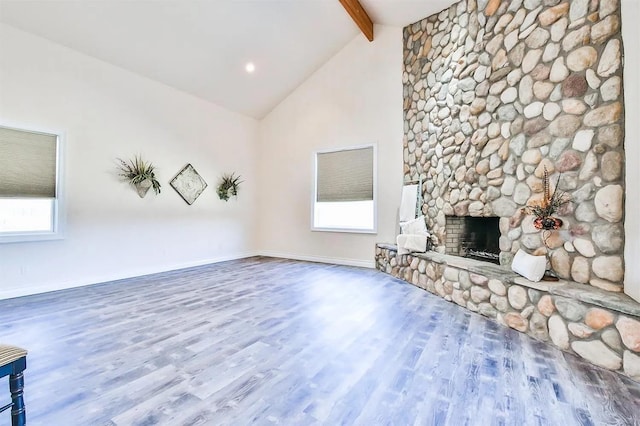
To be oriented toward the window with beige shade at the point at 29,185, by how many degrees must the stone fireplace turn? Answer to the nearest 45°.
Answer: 0° — it already faces it

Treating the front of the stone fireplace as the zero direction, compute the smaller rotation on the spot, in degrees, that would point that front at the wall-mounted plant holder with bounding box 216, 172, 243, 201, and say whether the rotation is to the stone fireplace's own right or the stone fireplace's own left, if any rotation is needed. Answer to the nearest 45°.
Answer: approximately 45° to the stone fireplace's own right

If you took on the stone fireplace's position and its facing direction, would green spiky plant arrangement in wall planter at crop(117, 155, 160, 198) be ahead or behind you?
ahead

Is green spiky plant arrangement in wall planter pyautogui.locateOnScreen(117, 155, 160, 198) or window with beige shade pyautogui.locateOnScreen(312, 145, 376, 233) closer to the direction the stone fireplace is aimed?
the green spiky plant arrangement in wall planter

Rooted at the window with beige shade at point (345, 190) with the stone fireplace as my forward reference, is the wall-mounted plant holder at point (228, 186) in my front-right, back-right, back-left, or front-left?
back-right

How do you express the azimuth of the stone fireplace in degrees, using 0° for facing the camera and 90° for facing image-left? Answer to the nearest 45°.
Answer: approximately 45°
